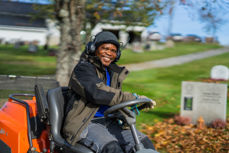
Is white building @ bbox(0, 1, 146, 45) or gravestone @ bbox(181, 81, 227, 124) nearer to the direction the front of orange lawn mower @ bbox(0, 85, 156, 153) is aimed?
the gravestone

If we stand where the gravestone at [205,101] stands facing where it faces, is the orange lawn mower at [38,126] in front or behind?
in front

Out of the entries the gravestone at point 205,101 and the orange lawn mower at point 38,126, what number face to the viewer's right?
1

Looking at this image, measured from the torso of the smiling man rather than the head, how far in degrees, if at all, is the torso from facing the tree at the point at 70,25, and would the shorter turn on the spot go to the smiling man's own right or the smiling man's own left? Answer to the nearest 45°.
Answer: approximately 135° to the smiling man's own left

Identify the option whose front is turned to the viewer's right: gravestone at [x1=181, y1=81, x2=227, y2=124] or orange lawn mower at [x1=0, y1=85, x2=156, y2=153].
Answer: the orange lawn mower

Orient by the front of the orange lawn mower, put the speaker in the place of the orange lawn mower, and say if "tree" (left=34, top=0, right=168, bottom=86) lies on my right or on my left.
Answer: on my left

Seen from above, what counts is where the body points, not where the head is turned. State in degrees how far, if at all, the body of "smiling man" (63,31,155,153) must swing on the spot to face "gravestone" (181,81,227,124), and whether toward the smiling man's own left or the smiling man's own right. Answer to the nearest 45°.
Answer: approximately 90° to the smiling man's own left

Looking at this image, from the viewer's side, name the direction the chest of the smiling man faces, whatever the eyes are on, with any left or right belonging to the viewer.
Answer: facing the viewer and to the right of the viewer

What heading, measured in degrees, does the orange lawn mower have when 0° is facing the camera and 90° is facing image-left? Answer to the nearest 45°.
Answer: approximately 270°

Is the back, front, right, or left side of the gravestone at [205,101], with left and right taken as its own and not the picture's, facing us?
front

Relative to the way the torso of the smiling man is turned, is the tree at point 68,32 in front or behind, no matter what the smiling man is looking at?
behind

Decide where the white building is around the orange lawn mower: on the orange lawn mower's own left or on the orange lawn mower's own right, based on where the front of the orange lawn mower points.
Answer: on the orange lawn mower's own left
